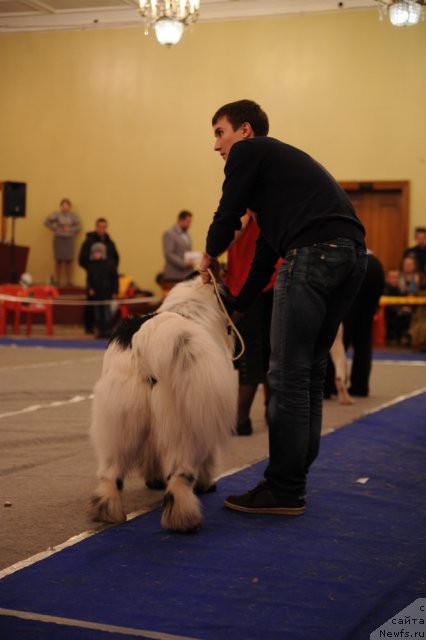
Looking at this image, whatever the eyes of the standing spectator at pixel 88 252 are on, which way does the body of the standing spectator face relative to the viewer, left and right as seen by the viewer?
facing the viewer

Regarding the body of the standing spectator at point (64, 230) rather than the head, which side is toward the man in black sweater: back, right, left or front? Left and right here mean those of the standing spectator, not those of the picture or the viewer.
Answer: front

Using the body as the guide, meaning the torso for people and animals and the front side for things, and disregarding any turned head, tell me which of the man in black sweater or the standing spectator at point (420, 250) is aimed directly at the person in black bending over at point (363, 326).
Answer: the standing spectator at point (420, 250)

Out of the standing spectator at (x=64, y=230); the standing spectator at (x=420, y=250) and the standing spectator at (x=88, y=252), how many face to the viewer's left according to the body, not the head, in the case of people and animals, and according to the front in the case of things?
0

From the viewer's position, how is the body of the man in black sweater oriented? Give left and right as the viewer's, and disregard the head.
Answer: facing to the left of the viewer

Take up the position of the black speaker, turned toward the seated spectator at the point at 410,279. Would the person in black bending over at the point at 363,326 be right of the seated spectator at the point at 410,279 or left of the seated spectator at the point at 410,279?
right

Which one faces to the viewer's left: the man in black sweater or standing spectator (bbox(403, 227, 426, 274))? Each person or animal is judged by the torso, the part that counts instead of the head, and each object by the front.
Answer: the man in black sweater

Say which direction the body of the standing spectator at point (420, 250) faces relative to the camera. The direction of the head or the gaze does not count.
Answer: toward the camera

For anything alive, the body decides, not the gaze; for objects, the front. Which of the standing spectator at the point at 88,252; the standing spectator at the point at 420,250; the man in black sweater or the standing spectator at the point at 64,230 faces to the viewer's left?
the man in black sweater

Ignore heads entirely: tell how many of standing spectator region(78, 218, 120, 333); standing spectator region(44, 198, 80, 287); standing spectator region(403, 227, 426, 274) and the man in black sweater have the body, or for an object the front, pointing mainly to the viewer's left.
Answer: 1

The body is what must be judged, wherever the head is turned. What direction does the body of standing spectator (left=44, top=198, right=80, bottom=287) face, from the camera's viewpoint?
toward the camera

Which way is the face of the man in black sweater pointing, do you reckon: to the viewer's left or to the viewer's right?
to the viewer's left

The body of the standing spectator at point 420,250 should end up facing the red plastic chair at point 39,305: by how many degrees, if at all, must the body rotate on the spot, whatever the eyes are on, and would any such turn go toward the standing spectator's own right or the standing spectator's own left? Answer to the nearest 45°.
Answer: approximately 90° to the standing spectator's own right

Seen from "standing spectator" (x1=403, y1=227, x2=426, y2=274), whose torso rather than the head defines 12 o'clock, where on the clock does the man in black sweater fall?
The man in black sweater is roughly at 12 o'clock from the standing spectator.

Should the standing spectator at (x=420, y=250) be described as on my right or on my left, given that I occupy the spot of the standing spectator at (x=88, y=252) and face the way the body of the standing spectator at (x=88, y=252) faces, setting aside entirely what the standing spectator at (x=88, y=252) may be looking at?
on my left

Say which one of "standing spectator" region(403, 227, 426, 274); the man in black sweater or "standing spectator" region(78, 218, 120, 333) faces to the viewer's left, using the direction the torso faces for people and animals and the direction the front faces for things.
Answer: the man in black sweater
